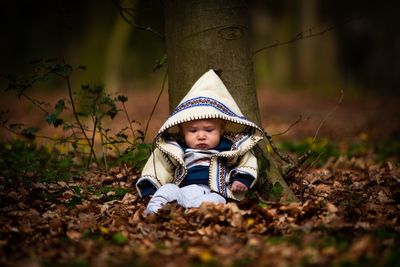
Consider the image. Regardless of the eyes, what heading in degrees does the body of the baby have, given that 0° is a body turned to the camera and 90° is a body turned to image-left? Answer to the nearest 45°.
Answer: approximately 0°
